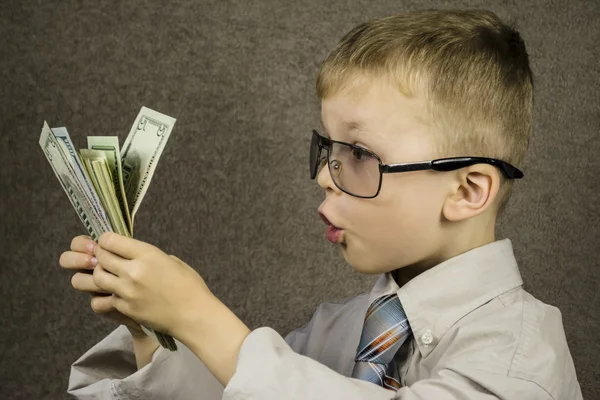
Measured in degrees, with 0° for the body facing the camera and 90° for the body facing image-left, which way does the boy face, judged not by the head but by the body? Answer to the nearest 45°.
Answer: approximately 45°

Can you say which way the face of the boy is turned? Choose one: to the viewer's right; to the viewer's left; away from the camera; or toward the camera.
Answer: to the viewer's left
